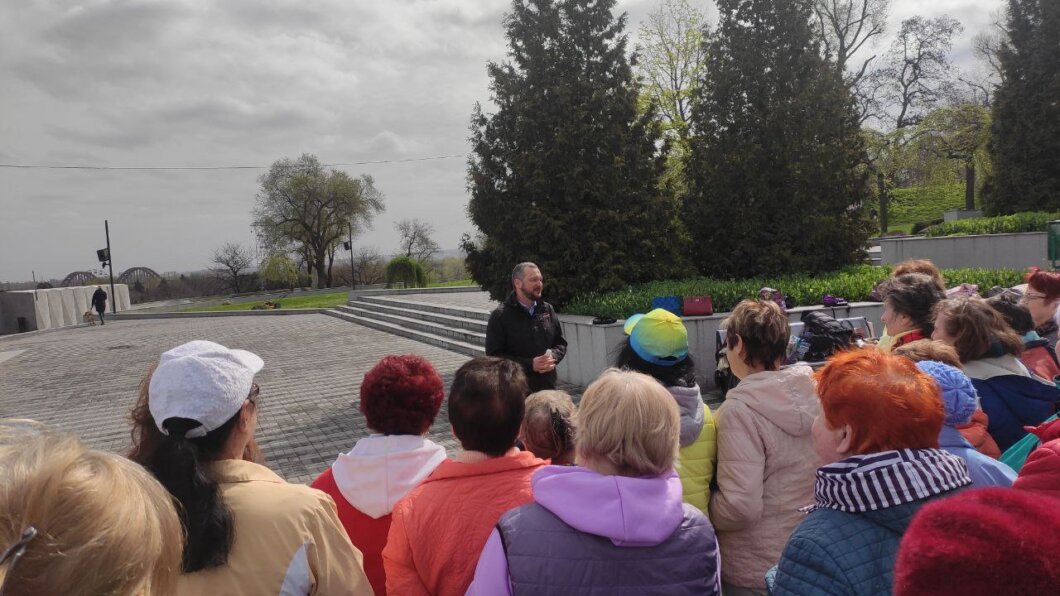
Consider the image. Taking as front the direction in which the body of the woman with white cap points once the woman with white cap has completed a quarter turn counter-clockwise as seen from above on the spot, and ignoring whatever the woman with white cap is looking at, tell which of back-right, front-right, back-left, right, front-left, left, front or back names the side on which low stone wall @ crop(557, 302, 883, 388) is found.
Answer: right

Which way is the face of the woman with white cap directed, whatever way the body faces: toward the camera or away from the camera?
away from the camera

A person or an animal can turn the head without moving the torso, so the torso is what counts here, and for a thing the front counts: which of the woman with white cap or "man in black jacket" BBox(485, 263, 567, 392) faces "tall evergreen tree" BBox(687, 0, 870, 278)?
the woman with white cap

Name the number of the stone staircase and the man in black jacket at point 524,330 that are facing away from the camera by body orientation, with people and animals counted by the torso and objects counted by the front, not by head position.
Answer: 0

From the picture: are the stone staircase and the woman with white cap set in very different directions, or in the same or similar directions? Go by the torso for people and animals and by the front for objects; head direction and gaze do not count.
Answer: very different directions

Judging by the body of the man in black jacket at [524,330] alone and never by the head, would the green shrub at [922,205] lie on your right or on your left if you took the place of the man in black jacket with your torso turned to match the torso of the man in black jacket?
on your left

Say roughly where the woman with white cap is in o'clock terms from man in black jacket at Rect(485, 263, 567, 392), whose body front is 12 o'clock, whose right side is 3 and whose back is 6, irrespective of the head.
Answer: The woman with white cap is roughly at 2 o'clock from the man in black jacket.

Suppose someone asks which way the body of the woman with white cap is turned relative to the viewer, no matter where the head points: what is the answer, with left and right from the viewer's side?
facing away from the viewer and to the right of the viewer

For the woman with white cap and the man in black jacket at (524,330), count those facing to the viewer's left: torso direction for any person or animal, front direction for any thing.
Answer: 0

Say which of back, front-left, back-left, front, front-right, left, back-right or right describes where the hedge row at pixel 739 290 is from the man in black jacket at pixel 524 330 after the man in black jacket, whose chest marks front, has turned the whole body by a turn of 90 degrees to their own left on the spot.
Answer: front

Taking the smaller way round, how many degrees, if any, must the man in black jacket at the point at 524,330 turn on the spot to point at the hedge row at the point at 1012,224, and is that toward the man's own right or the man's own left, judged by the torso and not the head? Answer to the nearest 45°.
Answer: approximately 90° to the man's own left

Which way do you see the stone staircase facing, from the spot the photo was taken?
facing the viewer and to the left of the viewer

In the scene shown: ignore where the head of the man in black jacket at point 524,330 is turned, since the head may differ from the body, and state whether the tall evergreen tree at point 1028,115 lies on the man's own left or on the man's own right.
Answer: on the man's own left

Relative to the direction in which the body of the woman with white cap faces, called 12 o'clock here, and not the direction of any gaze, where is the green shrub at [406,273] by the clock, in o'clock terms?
The green shrub is roughly at 11 o'clock from the woman with white cap.
